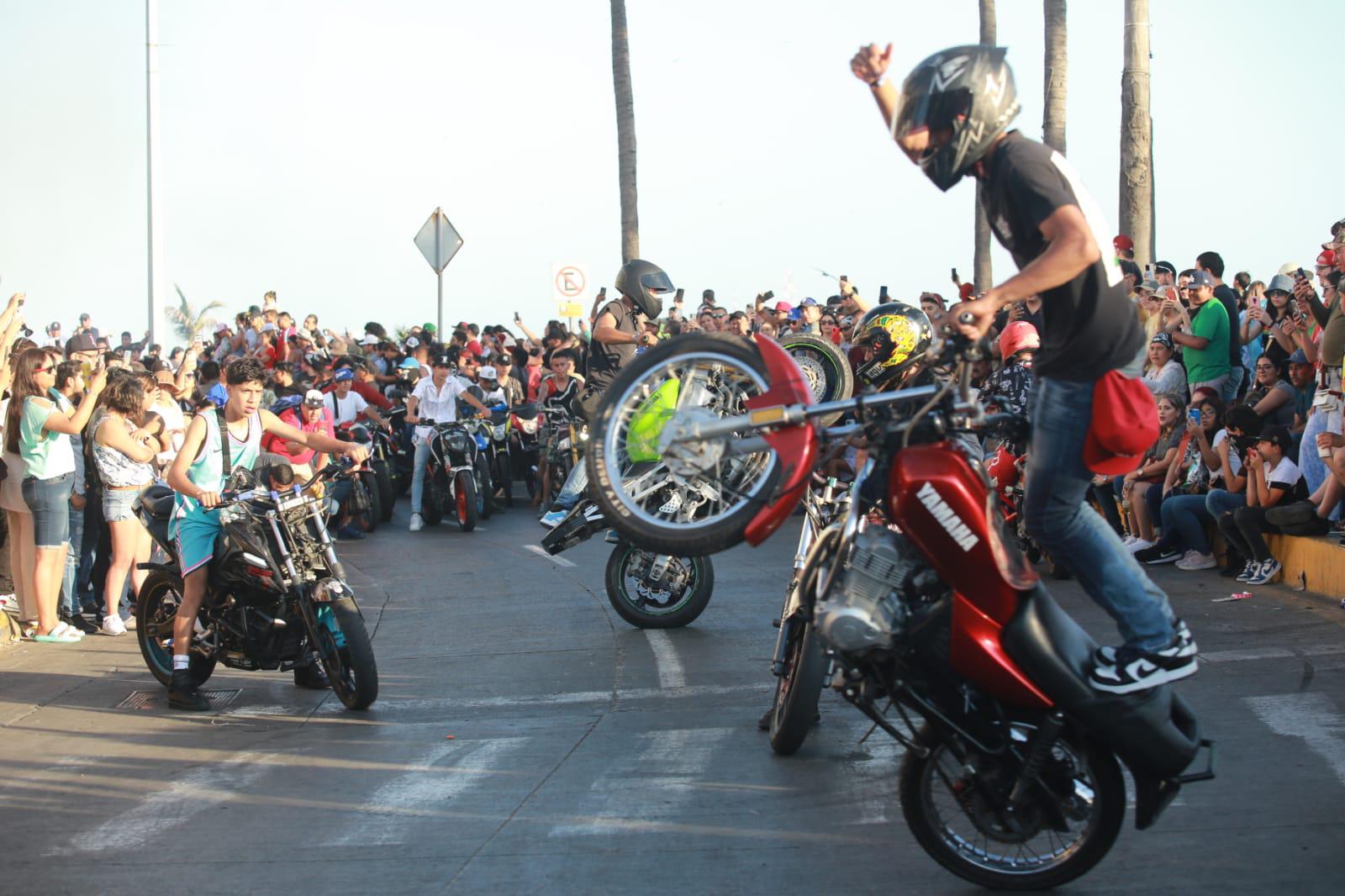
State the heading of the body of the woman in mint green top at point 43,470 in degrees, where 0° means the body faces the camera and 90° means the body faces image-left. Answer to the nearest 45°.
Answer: approximately 270°

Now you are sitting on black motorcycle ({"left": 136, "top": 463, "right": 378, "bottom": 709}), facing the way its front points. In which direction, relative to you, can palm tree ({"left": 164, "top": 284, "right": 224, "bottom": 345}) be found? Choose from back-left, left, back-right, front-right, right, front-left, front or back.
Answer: back-left

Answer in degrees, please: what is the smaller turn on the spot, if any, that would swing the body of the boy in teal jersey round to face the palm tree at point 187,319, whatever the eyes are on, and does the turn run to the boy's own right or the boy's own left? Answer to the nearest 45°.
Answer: approximately 135° to the boy's own left

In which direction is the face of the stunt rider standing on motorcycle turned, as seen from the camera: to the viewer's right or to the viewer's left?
to the viewer's left

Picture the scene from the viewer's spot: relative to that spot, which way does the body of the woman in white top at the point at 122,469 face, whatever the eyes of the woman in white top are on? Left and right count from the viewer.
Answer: facing to the right of the viewer

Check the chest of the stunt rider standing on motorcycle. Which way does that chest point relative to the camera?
to the viewer's left

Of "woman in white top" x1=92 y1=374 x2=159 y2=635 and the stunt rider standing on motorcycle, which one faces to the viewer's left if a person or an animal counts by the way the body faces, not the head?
the stunt rider standing on motorcycle

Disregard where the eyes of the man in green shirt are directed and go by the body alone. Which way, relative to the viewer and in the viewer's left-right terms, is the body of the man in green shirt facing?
facing to the left of the viewer

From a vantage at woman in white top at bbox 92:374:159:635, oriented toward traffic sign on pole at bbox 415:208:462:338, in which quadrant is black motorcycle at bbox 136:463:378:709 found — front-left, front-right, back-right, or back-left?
back-right
